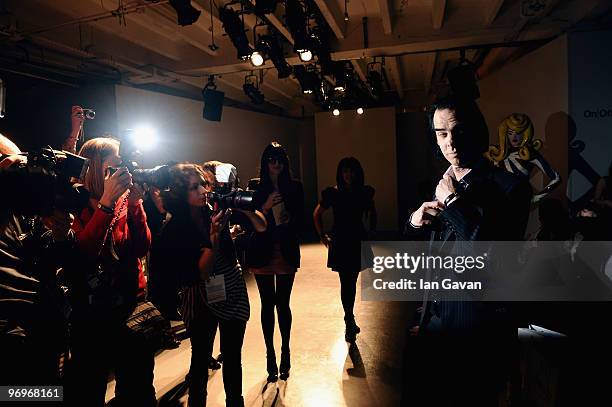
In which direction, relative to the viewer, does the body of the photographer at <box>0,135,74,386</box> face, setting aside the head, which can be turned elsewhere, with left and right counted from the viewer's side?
facing to the right of the viewer

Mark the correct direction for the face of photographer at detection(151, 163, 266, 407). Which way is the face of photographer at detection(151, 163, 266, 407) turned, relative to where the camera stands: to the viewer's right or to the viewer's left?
to the viewer's right

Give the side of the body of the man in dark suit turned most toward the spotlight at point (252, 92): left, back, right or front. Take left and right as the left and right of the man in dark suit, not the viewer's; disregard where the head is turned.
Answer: right

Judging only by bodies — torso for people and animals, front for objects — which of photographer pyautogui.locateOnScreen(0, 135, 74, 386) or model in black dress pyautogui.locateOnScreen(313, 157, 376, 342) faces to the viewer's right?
the photographer

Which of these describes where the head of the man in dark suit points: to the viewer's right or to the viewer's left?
to the viewer's left

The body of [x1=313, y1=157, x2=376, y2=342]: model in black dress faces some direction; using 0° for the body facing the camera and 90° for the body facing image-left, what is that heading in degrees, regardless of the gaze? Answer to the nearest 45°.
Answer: approximately 0°

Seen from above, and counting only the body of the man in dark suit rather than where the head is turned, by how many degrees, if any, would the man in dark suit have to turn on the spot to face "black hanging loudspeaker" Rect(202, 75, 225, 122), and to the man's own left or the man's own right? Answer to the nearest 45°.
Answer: approximately 90° to the man's own right

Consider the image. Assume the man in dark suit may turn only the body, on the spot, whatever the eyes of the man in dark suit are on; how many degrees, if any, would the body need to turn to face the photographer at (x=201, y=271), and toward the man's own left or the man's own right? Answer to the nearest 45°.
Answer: approximately 45° to the man's own right

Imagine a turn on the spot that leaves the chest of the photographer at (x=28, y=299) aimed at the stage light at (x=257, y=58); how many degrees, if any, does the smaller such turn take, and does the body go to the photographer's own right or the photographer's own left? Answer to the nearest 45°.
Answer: approximately 45° to the photographer's own left

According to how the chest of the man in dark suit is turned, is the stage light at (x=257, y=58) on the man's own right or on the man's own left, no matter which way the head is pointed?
on the man's own right

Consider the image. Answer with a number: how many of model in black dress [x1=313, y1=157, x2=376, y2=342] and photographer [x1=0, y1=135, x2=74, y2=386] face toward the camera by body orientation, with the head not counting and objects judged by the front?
1
